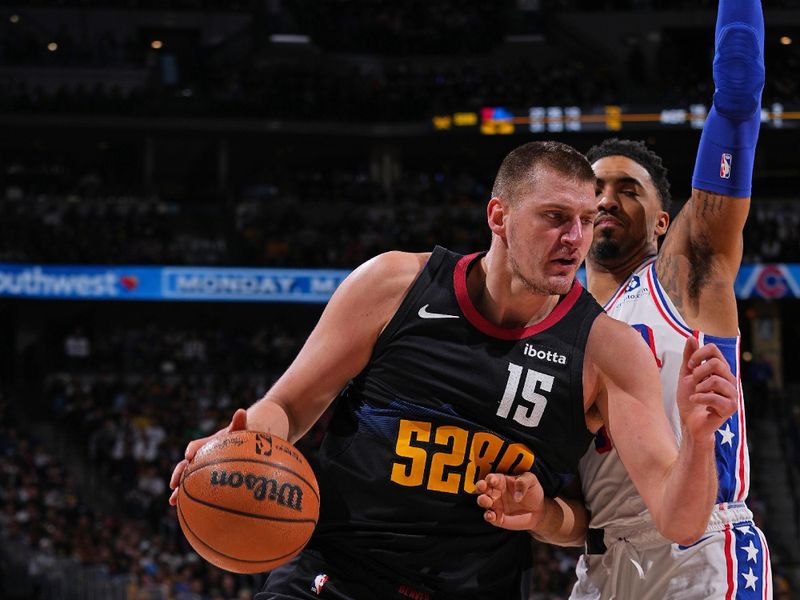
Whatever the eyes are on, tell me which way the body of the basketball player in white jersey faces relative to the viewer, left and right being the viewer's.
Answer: facing the viewer and to the left of the viewer

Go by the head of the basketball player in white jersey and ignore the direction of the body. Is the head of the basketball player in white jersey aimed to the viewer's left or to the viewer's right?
to the viewer's left

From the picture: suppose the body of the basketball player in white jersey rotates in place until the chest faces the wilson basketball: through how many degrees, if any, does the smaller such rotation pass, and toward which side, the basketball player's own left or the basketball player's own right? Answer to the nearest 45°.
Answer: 0° — they already face it

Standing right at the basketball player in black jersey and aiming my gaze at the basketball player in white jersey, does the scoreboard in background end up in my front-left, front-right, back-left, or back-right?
front-left

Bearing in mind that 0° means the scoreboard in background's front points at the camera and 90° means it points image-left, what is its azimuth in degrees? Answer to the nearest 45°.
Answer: approximately 0°

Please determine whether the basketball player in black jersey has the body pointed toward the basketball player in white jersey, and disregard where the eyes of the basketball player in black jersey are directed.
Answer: no

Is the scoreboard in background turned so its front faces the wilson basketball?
yes

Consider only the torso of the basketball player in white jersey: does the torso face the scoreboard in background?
no

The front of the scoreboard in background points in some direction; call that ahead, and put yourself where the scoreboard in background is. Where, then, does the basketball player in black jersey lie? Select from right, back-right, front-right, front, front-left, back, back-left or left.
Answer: front

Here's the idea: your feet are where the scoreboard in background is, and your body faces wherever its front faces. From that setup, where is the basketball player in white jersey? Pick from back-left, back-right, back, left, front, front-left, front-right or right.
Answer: front

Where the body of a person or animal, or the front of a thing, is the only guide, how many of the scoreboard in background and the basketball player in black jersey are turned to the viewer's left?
0
